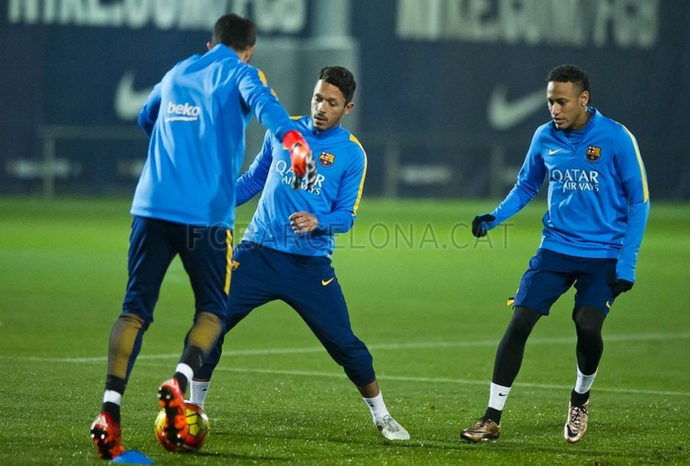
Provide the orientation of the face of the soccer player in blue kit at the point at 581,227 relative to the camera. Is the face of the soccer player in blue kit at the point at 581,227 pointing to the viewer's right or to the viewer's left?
to the viewer's left

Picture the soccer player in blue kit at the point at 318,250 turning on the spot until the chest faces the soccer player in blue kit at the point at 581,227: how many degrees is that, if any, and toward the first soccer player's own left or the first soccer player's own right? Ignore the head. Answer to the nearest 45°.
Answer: approximately 90° to the first soccer player's own left

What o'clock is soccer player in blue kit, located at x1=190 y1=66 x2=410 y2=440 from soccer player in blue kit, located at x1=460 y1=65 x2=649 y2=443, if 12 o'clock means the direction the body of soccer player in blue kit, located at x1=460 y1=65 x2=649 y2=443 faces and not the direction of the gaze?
soccer player in blue kit, located at x1=190 y1=66 x2=410 y2=440 is roughly at 1 o'clock from soccer player in blue kit, located at x1=460 y1=65 x2=649 y2=443.

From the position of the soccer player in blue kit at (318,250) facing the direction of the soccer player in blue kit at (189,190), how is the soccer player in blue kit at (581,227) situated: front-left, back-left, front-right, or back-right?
back-left

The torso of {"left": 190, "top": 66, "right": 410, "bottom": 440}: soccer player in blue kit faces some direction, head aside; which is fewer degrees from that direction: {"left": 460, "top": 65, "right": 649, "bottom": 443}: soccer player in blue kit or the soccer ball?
the soccer ball

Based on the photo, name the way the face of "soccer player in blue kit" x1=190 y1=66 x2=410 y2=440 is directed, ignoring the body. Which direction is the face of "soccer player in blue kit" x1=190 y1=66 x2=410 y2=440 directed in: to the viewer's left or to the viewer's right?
to the viewer's left

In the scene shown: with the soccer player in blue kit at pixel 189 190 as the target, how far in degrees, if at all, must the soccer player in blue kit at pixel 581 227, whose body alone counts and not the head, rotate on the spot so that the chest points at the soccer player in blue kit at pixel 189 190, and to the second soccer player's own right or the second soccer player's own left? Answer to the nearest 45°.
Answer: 0° — they already face them

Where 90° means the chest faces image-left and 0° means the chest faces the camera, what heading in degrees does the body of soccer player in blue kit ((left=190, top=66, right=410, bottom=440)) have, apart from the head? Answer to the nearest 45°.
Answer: approximately 0°
